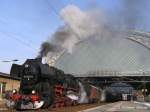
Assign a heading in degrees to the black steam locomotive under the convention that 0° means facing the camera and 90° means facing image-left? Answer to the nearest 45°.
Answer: approximately 45°
